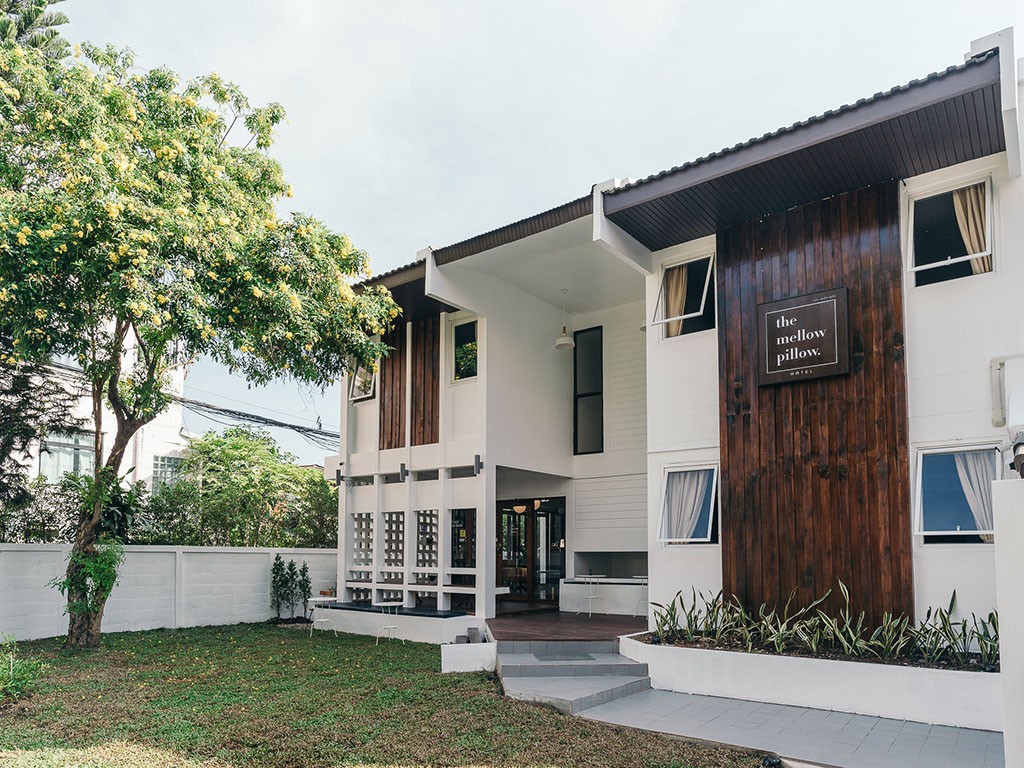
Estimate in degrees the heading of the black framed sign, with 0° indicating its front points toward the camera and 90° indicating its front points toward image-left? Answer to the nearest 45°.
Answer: approximately 45°

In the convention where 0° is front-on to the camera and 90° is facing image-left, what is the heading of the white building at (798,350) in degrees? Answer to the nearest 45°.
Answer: approximately 45°

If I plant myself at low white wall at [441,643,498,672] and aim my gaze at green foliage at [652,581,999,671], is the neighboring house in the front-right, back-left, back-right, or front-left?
back-left

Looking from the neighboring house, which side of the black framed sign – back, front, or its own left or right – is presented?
right

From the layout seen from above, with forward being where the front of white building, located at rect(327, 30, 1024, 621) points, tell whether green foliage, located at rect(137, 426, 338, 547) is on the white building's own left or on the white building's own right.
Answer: on the white building's own right

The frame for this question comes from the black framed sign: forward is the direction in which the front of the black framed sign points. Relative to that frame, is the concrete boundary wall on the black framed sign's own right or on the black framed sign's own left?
on the black framed sign's own right

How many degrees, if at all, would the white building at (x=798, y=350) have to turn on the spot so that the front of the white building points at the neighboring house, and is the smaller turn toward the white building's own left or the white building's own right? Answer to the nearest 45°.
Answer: approximately 90° to the white building's own right
